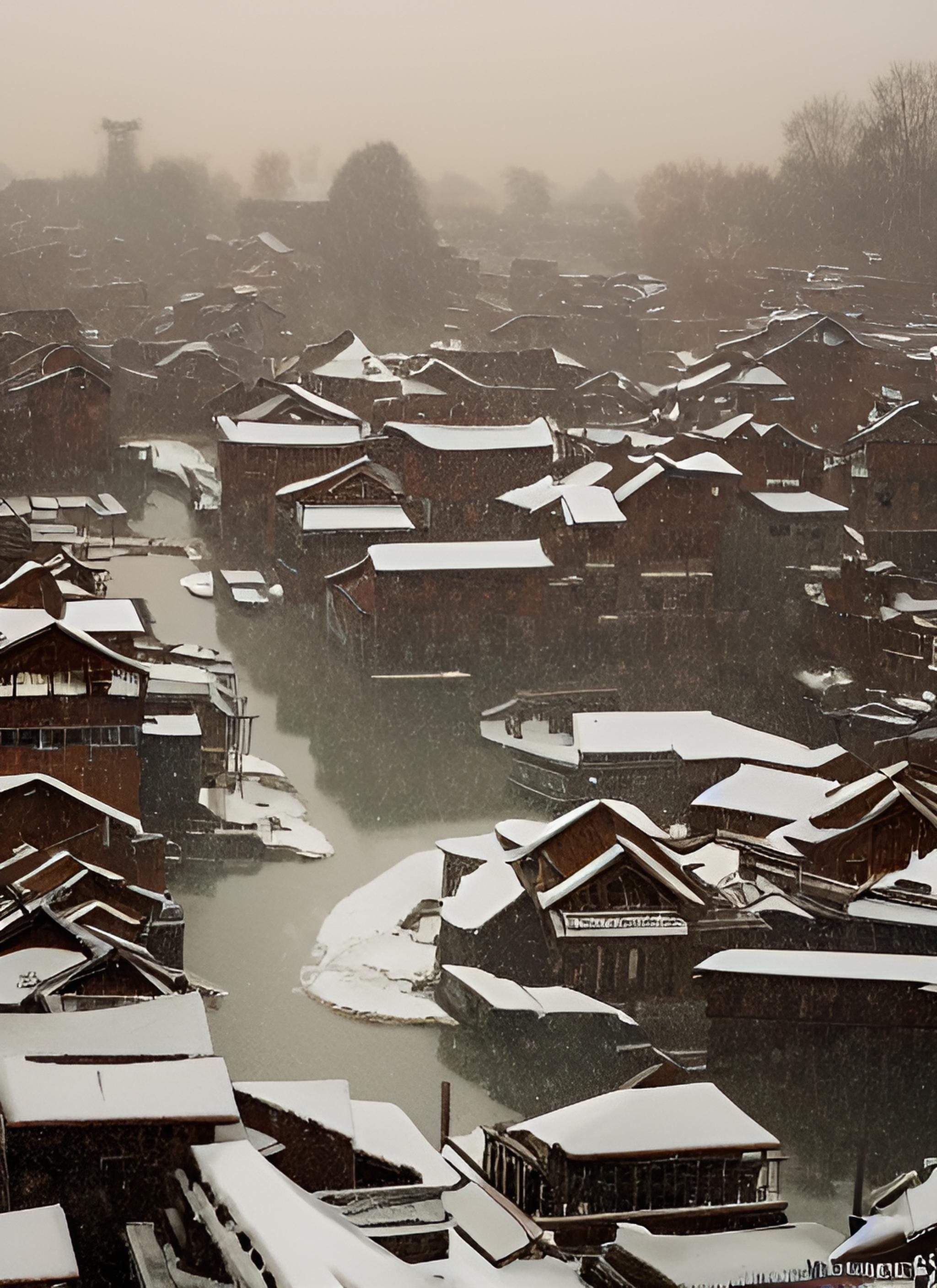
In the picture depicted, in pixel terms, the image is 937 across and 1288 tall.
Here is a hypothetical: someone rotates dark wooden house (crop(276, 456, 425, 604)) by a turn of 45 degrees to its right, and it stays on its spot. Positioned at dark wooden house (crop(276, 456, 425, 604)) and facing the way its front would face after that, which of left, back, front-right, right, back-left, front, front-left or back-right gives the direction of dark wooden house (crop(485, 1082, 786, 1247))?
front-left

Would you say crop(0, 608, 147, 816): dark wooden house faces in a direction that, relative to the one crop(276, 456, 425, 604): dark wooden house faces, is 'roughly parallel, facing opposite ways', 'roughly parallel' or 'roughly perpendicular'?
roughly parallel

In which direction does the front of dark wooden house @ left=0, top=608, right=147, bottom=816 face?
toward the camera

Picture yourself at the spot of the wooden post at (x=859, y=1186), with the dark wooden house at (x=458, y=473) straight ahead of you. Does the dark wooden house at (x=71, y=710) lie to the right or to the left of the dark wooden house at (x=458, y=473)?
left

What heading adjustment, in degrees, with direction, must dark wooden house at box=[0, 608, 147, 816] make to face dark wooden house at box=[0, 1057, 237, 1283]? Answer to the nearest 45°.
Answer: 0° — it already faces it

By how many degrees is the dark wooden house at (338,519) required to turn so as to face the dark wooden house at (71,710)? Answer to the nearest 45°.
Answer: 0° — it already faces it

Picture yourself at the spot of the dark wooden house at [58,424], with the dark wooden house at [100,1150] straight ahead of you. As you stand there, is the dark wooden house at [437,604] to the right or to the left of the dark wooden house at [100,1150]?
left

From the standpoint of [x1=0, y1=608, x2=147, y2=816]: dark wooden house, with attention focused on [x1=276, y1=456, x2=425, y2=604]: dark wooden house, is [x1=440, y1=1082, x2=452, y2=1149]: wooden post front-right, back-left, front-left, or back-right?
back-right

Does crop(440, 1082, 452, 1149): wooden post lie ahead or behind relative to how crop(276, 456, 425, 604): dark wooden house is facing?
ahead

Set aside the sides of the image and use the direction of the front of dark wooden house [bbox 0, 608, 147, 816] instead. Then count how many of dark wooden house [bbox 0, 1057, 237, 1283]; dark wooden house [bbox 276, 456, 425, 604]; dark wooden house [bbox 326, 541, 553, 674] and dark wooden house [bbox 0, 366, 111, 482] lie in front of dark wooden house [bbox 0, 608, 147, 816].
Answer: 1

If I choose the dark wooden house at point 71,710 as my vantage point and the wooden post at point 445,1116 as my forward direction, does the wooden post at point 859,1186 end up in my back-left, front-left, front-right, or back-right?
front-left

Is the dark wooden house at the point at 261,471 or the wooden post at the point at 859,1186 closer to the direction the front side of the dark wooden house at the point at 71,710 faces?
the wooden post
